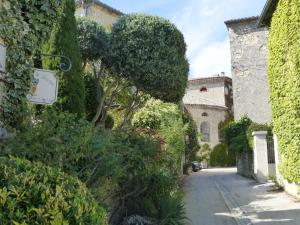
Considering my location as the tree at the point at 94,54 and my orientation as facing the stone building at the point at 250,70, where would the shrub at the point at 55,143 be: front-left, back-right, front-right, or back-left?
back-right

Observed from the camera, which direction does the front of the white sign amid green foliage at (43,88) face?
facing the viewer

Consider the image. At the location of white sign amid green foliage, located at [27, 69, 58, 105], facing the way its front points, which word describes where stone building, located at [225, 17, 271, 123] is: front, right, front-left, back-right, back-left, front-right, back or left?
back-left

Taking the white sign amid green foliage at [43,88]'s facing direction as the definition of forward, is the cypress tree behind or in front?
behind

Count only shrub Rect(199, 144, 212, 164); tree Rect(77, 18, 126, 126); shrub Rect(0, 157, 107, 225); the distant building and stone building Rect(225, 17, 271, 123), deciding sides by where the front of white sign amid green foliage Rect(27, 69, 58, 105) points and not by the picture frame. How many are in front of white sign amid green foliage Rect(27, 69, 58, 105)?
1

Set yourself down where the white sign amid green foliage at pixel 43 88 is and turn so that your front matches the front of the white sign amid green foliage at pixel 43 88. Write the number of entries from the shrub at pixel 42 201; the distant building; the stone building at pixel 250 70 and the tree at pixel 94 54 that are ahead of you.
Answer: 1
